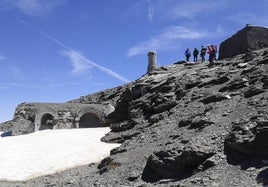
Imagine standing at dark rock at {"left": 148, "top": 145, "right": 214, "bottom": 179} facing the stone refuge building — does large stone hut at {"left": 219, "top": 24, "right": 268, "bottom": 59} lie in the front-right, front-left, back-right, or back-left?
front-right

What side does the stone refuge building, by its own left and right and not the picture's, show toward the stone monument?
left

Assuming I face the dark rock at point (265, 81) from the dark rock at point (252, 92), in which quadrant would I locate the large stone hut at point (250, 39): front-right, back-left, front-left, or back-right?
front-left

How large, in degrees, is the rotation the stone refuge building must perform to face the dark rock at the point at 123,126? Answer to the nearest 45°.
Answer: approximately 45° to its left

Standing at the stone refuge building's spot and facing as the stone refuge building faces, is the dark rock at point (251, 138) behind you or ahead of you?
ahead

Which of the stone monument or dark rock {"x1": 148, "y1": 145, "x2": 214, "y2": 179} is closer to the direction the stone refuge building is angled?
the dark rock

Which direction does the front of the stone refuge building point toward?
toward the camera

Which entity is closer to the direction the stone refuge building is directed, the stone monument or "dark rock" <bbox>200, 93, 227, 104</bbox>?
the dark rock

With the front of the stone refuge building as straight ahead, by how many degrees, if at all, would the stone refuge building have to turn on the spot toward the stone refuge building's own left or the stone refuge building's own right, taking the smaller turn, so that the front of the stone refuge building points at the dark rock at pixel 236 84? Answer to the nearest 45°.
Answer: approximately 45° to the stone refuge building's own left

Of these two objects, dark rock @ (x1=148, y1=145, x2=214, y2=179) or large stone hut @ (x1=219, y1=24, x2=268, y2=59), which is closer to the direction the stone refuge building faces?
the dark rock
